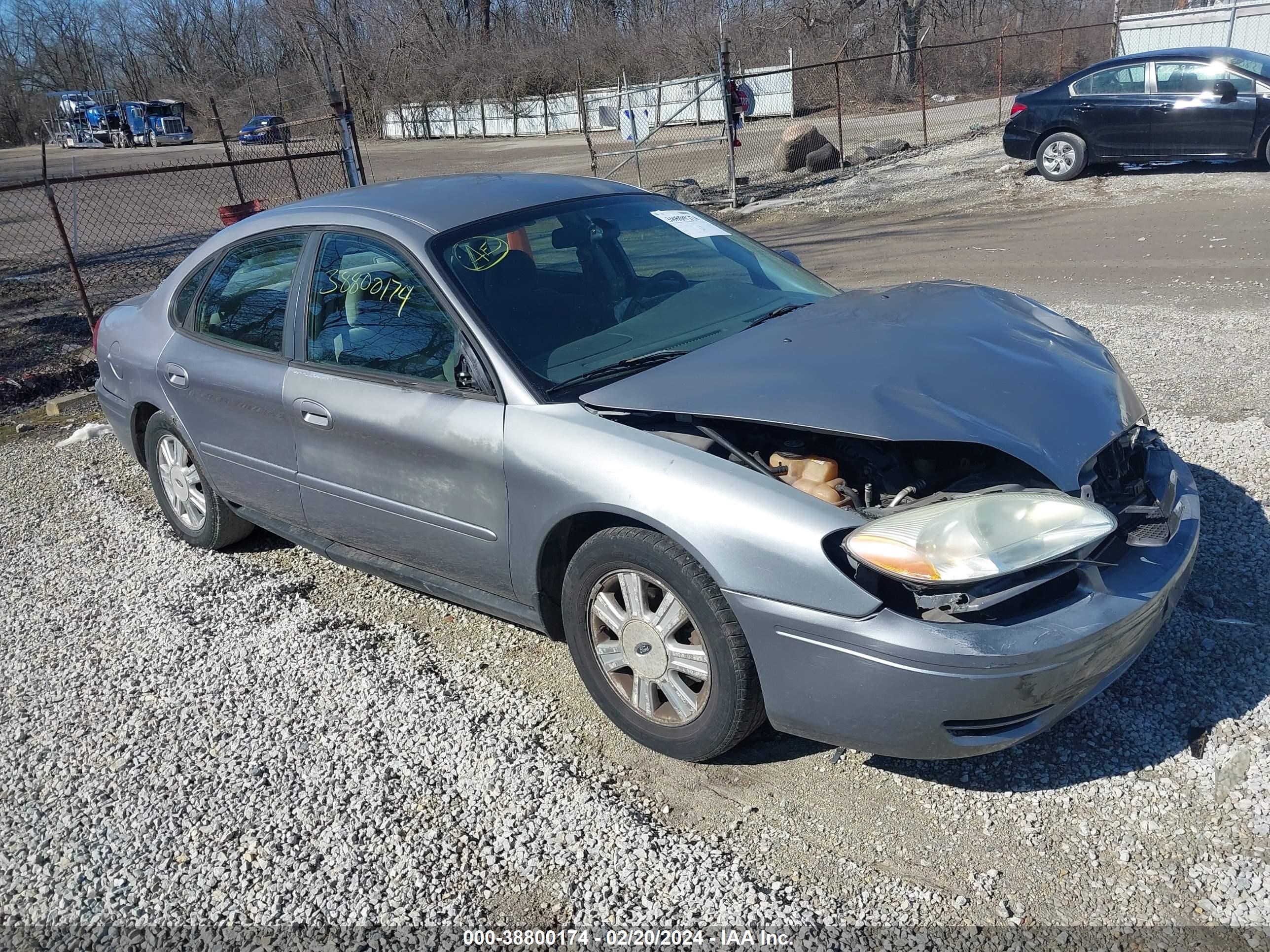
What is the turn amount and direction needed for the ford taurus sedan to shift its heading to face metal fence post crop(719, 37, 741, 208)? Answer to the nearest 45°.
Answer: approximately 135° to its left

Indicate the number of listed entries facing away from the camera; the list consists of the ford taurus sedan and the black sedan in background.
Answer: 0

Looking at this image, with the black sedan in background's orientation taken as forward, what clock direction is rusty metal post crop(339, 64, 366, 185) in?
The rusty metal post is roughly at 5 o'clock from the black sedan in background.

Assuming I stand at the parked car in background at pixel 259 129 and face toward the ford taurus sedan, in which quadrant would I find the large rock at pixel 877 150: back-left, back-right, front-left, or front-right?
front-left

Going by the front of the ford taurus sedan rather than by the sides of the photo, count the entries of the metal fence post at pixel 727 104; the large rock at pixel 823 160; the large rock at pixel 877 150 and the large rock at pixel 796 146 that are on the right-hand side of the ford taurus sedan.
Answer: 0

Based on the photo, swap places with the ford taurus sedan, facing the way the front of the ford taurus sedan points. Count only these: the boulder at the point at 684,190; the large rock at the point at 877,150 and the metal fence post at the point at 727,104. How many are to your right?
0

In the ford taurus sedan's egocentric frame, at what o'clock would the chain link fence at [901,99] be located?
The chain link fence is roughly at 8 o'clock from the ford taurus sedan.

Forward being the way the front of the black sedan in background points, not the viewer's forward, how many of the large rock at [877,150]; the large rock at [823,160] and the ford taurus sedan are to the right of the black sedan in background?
1

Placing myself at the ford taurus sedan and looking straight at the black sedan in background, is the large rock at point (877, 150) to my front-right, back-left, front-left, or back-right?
front-left

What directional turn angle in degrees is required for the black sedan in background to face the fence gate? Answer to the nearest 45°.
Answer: approximately 135° to its left

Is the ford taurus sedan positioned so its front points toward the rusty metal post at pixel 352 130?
no

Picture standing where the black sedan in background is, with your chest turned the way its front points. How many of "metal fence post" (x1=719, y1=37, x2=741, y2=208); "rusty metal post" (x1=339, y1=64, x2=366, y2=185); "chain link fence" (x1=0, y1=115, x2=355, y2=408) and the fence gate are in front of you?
0

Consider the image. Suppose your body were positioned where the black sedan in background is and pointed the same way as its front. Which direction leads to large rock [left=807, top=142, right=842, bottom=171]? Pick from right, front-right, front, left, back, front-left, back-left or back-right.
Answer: back-left

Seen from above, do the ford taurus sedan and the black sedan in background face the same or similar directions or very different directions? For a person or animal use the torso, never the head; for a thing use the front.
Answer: same or similar directions

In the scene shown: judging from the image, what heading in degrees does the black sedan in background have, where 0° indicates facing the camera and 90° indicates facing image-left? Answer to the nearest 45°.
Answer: approximately 270°

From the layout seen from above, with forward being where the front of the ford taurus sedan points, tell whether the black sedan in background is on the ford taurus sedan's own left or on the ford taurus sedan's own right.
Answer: on the ford taurus sedan's own left

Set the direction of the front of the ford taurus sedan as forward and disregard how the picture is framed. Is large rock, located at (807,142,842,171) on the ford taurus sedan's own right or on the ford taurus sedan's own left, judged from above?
on the ford taurus sedan's own left
